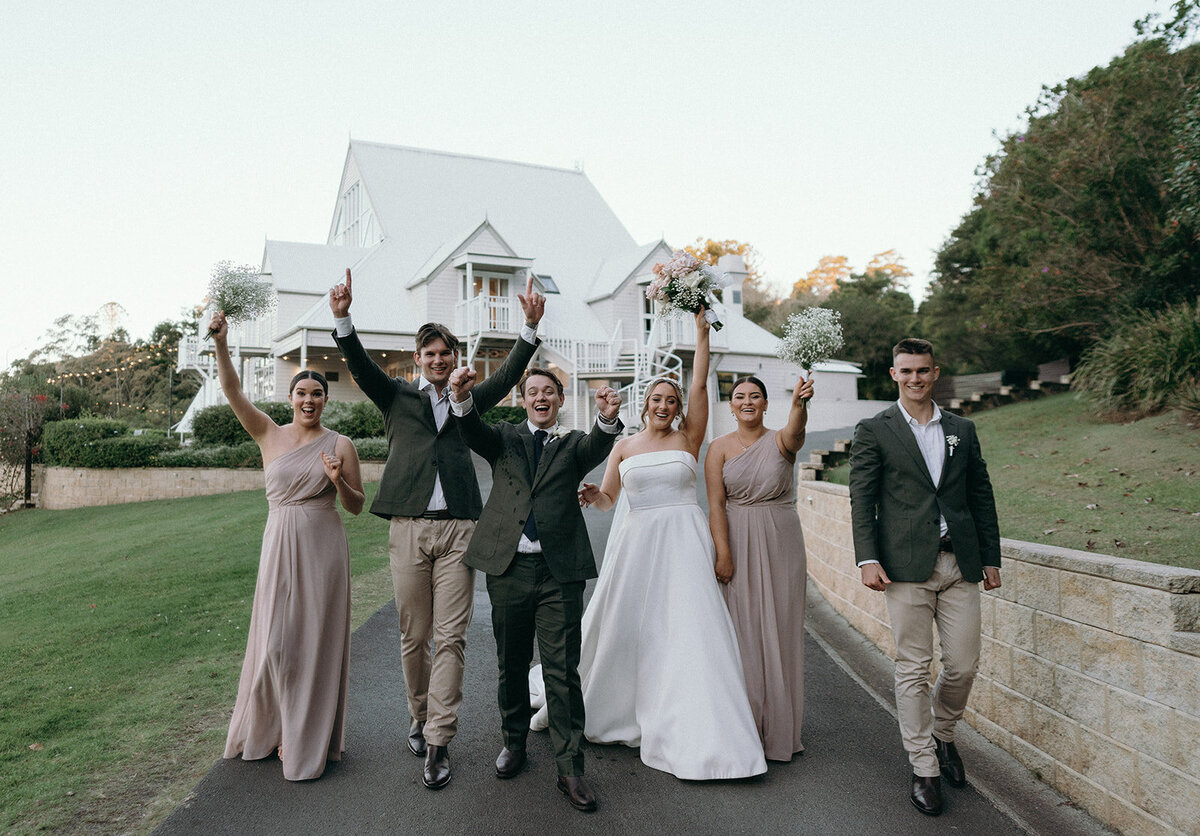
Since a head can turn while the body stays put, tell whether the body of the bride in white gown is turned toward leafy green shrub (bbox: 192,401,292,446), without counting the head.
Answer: no

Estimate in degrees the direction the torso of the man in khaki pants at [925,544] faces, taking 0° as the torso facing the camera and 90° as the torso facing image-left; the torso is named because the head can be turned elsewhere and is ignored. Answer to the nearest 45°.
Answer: approximately 0°

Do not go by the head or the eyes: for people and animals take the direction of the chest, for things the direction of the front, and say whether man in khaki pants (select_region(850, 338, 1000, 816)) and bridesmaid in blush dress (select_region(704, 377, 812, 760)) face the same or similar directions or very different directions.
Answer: same or similar directions

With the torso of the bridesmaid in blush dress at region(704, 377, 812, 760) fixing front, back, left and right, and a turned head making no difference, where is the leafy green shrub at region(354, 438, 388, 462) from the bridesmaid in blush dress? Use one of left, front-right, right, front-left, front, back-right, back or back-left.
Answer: back-right

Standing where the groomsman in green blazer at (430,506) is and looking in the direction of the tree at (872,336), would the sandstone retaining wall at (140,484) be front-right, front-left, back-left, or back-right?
front-left

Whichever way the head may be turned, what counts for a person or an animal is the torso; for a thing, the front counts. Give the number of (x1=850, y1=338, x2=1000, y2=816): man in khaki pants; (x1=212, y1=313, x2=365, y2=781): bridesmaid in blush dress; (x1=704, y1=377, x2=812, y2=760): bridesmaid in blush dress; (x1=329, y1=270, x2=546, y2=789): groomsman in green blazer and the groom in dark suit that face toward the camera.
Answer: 5

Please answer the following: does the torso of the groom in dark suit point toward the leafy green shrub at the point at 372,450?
no

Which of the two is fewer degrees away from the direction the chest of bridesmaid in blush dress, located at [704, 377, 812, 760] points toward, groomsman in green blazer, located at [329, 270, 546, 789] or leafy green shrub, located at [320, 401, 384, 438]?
the groomsman in green blazer

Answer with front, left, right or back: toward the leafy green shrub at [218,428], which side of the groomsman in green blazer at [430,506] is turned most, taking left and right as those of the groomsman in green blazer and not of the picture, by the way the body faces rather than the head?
back

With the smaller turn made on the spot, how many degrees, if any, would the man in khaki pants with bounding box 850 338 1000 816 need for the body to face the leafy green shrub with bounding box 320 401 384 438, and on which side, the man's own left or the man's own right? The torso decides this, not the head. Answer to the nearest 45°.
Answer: approximately 135° to the man's own right

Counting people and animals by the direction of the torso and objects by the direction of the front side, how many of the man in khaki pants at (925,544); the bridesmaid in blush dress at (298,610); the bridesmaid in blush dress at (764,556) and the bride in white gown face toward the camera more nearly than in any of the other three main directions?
4

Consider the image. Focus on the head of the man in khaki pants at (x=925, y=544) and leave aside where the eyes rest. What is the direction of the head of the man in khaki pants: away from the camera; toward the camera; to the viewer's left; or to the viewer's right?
toward the camera

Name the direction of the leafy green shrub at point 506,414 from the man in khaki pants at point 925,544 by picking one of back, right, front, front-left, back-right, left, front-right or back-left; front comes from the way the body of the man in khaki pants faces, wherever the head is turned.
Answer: back-right

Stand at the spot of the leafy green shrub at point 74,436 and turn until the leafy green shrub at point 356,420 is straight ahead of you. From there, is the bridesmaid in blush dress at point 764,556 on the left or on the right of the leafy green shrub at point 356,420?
right

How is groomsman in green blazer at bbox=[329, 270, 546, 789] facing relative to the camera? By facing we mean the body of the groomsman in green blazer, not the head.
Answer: toward the camera

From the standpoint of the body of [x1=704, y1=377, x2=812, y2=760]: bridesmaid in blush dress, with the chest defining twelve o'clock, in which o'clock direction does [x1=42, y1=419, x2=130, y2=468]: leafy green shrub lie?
The leafy green shrub is roughly at 4 o'clock from the bridesmaid in blush dress.

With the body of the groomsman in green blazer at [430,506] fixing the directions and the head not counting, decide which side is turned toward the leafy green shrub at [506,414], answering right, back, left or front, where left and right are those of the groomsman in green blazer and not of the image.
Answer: back

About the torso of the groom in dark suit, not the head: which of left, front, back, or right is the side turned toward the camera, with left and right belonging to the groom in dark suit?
front

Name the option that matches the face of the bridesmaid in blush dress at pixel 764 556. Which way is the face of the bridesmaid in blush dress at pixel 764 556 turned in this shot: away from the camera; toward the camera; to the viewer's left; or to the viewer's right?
toward the camera
